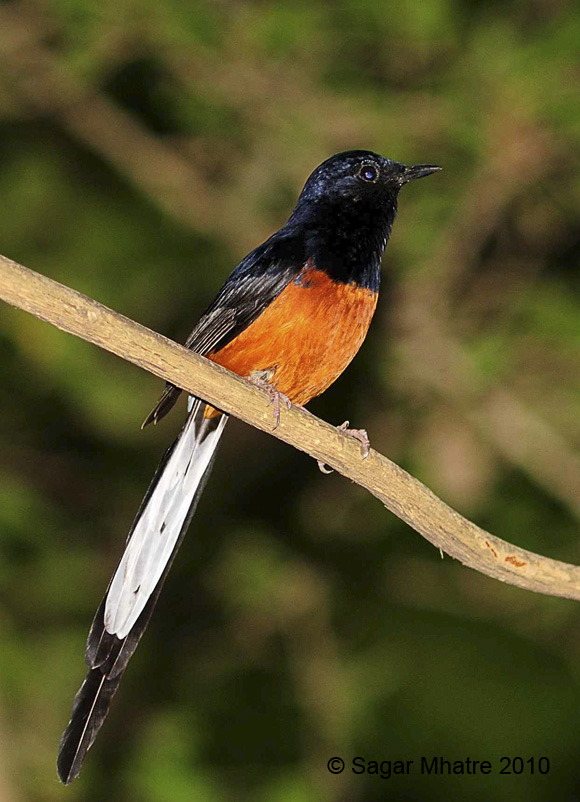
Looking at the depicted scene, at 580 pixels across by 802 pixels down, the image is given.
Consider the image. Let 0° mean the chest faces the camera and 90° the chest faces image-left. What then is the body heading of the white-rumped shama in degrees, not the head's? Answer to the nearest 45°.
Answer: approximately 270°
